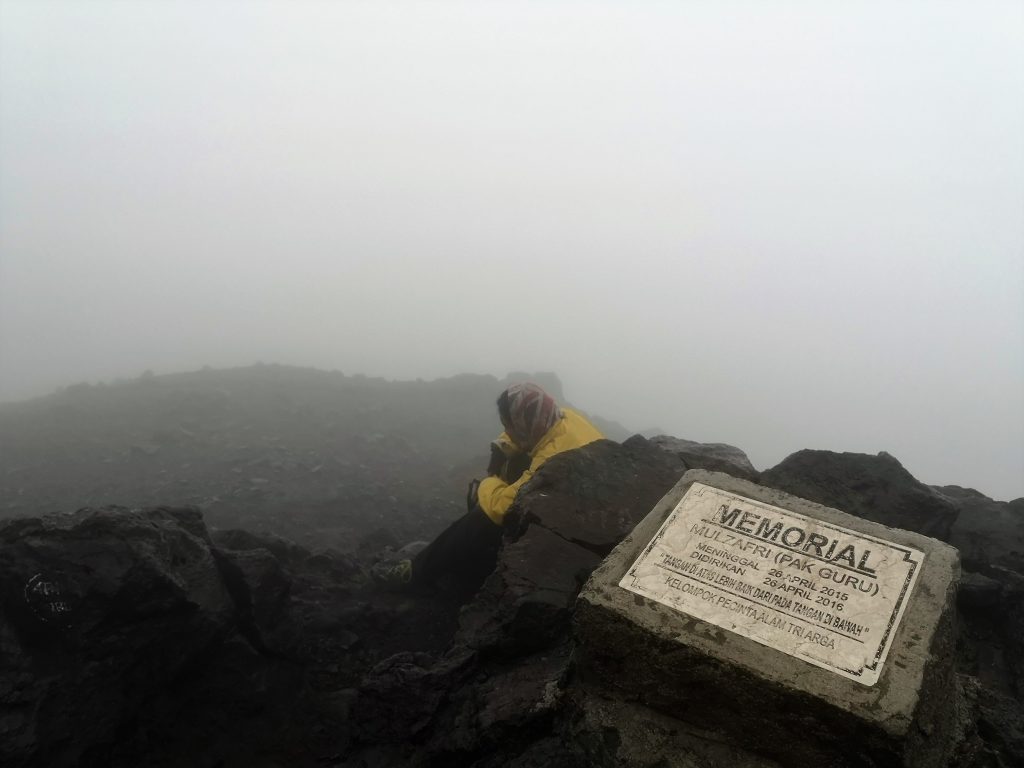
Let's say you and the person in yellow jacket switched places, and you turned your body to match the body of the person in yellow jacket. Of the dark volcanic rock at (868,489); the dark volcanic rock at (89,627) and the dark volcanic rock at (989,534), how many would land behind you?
2

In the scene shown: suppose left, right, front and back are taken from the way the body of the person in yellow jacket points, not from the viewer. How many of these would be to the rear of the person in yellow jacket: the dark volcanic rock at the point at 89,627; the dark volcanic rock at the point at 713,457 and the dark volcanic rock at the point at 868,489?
2

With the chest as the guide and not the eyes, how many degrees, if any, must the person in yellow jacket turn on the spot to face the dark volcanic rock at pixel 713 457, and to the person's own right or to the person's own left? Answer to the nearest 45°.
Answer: approximately 180°

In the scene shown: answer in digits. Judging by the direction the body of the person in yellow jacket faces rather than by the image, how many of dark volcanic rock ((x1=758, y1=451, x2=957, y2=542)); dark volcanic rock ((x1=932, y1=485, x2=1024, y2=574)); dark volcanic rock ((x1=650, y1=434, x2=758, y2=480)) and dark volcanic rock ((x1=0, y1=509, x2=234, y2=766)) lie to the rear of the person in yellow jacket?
3

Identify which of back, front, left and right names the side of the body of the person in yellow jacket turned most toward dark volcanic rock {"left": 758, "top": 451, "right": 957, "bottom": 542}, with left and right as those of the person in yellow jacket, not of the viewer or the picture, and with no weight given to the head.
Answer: back

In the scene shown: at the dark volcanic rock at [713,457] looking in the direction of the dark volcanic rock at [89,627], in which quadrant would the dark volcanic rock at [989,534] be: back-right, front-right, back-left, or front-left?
back-left

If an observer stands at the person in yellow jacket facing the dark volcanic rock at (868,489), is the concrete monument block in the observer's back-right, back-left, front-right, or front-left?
front-right

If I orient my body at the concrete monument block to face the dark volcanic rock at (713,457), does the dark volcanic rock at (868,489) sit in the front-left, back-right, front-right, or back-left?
front-right

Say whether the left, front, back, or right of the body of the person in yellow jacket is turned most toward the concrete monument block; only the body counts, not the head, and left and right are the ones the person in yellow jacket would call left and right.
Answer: left

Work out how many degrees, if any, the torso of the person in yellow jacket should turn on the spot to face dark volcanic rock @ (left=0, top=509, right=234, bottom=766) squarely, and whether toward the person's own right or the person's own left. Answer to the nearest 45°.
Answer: approximately 45° to the person's own left

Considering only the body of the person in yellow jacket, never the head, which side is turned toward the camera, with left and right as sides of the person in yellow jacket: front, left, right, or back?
left

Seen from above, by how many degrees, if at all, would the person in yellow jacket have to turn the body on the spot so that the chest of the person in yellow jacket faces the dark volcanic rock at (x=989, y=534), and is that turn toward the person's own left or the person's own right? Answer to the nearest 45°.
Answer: approximately 180°

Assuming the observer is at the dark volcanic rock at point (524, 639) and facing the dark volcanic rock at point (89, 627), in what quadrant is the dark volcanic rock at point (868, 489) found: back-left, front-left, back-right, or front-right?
back-right
